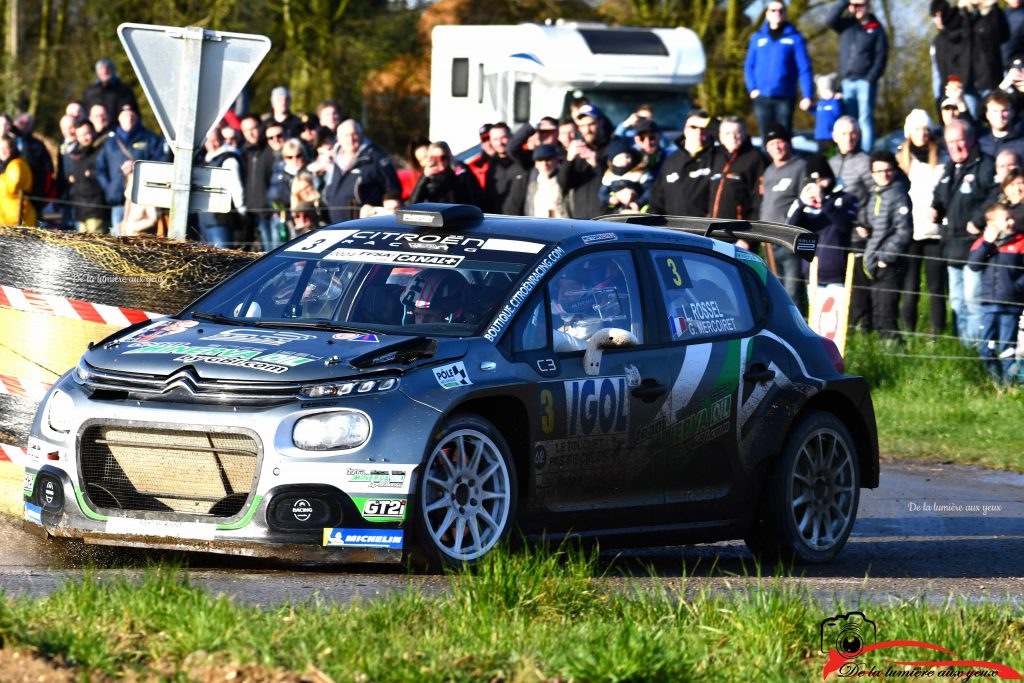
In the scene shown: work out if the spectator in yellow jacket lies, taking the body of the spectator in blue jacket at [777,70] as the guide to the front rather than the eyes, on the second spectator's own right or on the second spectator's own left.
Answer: on the second spectator's own right

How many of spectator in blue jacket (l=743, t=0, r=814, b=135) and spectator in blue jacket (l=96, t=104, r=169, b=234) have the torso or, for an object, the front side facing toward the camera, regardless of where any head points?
2

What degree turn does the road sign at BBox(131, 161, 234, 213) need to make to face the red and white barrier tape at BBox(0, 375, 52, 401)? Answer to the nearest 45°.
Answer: approximately 135° to its left

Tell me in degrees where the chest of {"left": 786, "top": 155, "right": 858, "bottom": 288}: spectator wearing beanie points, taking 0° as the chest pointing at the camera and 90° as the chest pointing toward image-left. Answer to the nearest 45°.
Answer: approximately 45°

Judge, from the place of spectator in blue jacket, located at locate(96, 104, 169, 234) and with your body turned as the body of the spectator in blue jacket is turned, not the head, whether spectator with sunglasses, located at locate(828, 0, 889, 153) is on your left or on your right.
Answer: on your left

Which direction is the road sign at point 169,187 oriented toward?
away from the camera

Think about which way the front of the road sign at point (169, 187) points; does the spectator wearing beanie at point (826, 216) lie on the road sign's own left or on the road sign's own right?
on the road sign's own right
